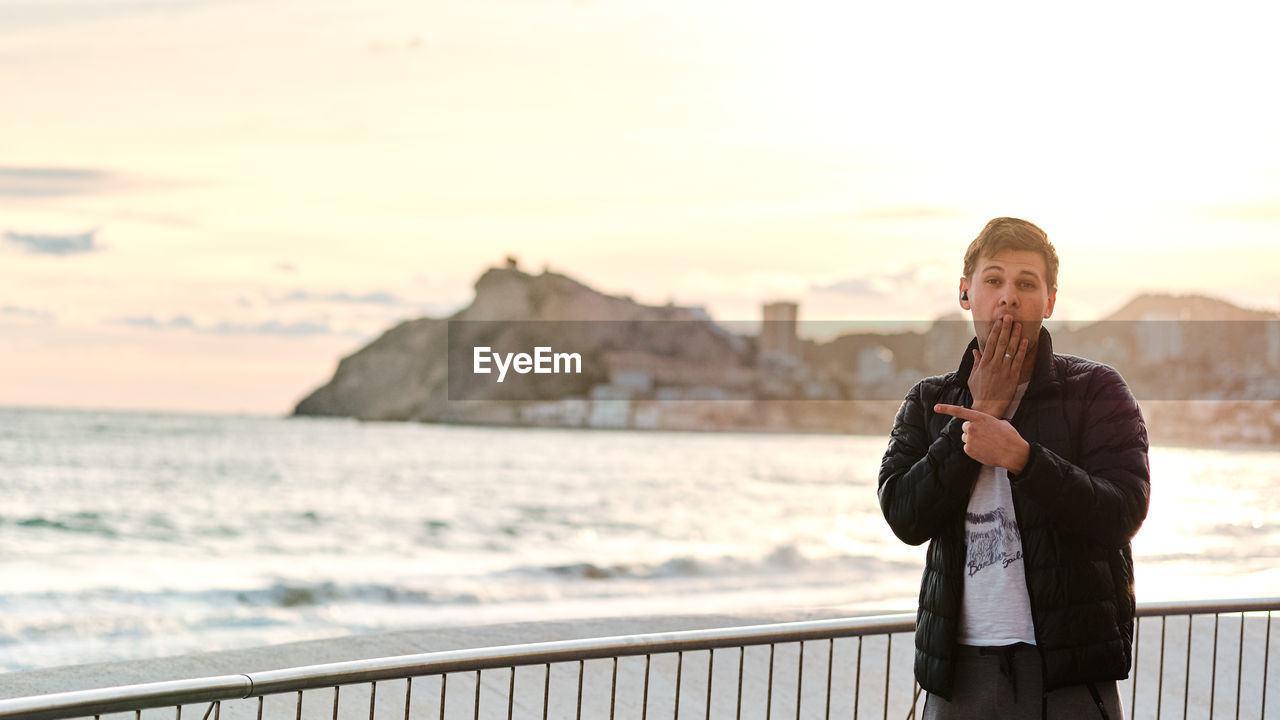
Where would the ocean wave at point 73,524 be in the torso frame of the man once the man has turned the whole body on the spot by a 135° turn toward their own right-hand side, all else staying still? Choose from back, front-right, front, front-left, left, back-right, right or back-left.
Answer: front

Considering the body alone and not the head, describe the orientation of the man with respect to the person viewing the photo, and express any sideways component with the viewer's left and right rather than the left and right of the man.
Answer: facing the viewer

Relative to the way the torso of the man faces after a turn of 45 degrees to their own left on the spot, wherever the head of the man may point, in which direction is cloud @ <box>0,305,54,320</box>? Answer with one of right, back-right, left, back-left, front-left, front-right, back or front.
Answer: back

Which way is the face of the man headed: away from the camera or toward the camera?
toward the camera
